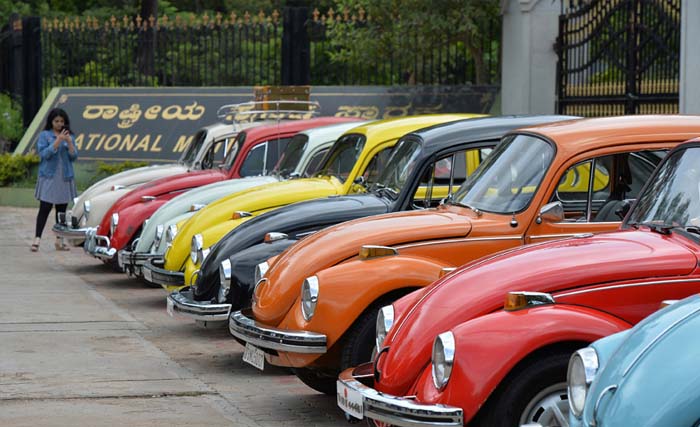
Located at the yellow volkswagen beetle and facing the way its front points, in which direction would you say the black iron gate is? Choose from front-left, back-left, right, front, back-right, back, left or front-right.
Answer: back

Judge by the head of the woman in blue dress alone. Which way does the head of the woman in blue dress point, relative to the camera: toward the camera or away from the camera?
toward the camera

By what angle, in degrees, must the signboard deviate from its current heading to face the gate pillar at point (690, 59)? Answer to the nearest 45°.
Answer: approximately 45° to its left

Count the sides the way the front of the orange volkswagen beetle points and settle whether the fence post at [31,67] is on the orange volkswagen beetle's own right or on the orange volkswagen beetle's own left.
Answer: on the orange volkswagen beetle's own right

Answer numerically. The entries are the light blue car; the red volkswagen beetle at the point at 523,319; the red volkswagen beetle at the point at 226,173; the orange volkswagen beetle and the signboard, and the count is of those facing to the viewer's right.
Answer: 0

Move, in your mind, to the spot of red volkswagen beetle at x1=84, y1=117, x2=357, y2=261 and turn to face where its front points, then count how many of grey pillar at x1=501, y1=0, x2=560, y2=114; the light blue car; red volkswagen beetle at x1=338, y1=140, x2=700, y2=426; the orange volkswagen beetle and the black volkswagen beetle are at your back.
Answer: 1

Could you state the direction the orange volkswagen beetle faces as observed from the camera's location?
facing the viewer and to the left of the viewer

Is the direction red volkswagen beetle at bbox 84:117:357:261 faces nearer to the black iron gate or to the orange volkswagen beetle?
the orange volkswagen beetle

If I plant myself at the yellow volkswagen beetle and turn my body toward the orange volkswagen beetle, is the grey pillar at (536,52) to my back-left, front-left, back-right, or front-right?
back-left

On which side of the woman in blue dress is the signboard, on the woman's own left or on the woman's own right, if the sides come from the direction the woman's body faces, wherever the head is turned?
on the woman's own left

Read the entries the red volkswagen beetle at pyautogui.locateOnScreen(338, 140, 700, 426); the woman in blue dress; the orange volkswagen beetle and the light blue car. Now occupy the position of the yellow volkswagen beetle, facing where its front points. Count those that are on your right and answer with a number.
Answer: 1

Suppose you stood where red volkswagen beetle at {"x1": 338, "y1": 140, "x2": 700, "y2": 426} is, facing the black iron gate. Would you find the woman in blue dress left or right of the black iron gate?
left

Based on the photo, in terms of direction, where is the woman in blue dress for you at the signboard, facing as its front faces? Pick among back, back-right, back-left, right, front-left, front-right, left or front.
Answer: front

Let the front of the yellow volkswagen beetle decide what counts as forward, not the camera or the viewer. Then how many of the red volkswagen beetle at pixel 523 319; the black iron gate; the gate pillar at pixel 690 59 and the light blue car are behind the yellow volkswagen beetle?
2

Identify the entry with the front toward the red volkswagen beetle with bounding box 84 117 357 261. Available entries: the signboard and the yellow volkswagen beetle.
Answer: the signboard

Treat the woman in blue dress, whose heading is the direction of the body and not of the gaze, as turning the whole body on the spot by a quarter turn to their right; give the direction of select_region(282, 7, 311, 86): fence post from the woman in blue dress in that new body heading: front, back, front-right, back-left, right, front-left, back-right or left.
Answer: back

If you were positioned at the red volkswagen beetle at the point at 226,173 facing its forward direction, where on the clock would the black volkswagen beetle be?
The black volkswagen beetle is roughly at 10 o'clock from the red volkswagen beetle.

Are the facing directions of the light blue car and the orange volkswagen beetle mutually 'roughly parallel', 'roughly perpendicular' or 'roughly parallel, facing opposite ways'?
roughly parallel

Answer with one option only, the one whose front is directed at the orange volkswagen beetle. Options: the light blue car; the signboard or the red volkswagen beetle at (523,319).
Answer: the signboard

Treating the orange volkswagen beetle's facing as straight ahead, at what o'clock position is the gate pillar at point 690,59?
The gate pillar is roughly at 5 o'clock from the orange volkswagen beetle.

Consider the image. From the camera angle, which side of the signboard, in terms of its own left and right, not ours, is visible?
front
